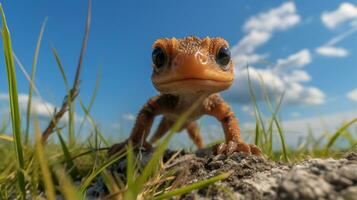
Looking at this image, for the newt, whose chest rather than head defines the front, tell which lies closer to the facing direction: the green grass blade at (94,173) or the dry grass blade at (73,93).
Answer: the green grass blade

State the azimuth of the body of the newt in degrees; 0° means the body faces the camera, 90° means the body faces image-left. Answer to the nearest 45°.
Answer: approximately 0°

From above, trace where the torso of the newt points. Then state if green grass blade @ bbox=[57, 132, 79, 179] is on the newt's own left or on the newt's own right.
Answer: on the newt's own right

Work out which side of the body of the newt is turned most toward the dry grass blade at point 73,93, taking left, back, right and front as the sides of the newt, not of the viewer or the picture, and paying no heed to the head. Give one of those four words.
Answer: right
